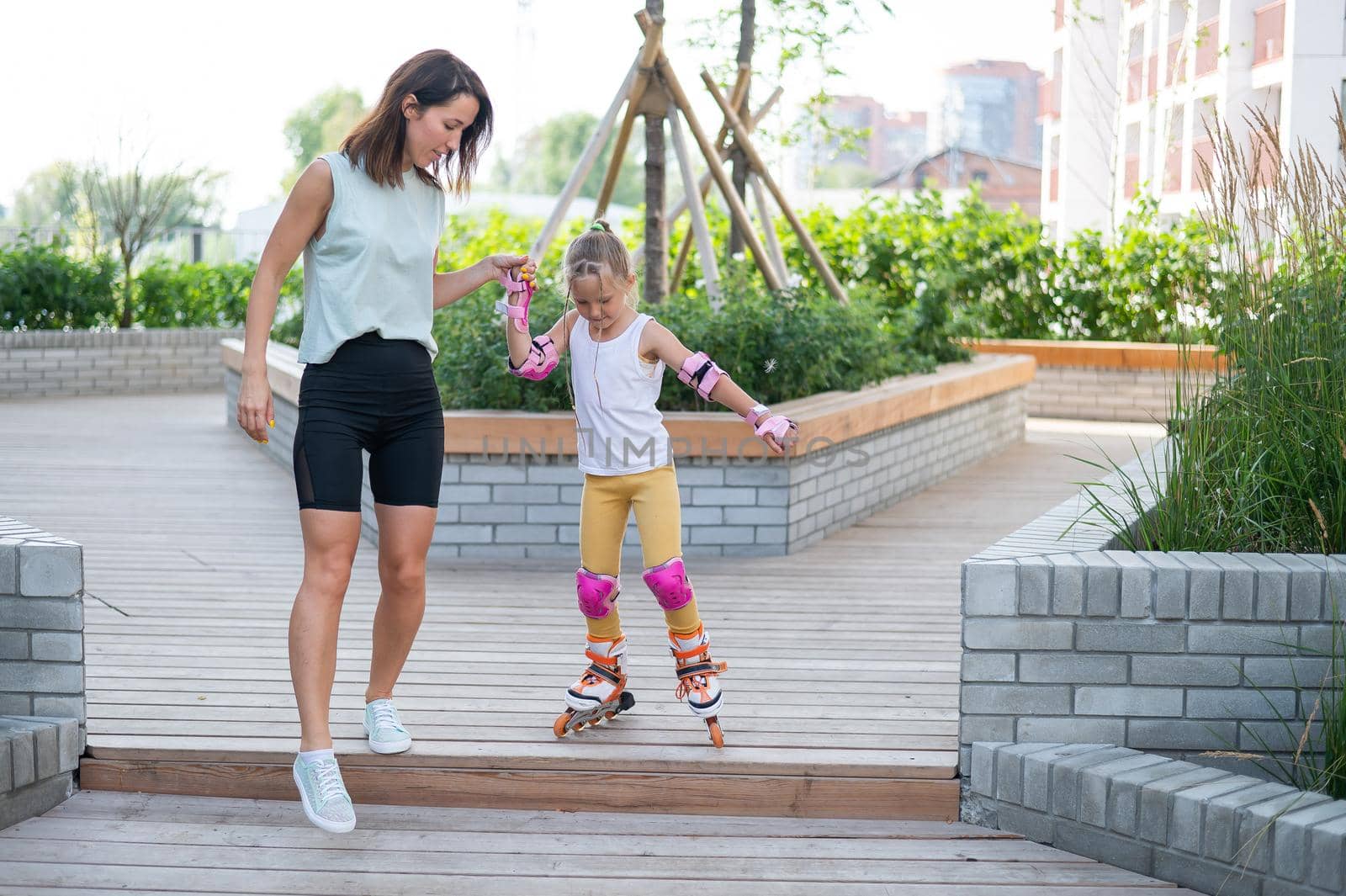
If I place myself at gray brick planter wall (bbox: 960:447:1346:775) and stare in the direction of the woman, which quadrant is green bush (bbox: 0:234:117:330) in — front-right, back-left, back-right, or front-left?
front-right

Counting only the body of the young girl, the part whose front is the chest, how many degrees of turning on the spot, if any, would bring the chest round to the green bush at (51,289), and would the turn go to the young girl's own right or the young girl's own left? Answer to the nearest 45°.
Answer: approximately 135° to the young girl's own right

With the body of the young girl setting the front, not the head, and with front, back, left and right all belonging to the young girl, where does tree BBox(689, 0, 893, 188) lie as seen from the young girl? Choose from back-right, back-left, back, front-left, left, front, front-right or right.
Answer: back

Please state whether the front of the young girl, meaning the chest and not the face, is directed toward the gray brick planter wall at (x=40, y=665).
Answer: no

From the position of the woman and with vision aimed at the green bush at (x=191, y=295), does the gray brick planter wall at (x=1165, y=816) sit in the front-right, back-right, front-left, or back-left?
back-right

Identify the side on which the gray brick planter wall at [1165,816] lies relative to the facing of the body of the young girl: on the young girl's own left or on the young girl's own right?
on the young girl's own left

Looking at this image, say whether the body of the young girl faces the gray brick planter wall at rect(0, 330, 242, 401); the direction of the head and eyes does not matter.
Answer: no

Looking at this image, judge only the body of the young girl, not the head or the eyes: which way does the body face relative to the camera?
toward the camera

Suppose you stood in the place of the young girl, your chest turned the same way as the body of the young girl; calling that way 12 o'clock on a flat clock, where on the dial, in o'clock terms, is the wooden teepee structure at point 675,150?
The wooden teepee structure is roughly at 6 o'clock from the young girl.

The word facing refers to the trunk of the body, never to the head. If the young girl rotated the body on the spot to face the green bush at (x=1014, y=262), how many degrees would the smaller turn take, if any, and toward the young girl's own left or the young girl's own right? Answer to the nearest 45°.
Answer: approximately 180°

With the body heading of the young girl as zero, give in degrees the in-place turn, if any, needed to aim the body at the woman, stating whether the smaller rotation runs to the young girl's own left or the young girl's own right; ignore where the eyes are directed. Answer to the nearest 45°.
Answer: approximately 45° to the young girl's own right

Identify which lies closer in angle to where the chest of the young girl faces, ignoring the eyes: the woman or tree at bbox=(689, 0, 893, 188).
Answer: the woman

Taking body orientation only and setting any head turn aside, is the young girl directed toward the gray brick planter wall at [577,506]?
no

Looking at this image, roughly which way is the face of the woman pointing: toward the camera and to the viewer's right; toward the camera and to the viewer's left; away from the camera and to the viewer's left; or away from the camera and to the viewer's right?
toward the camera and to the viewer's right
